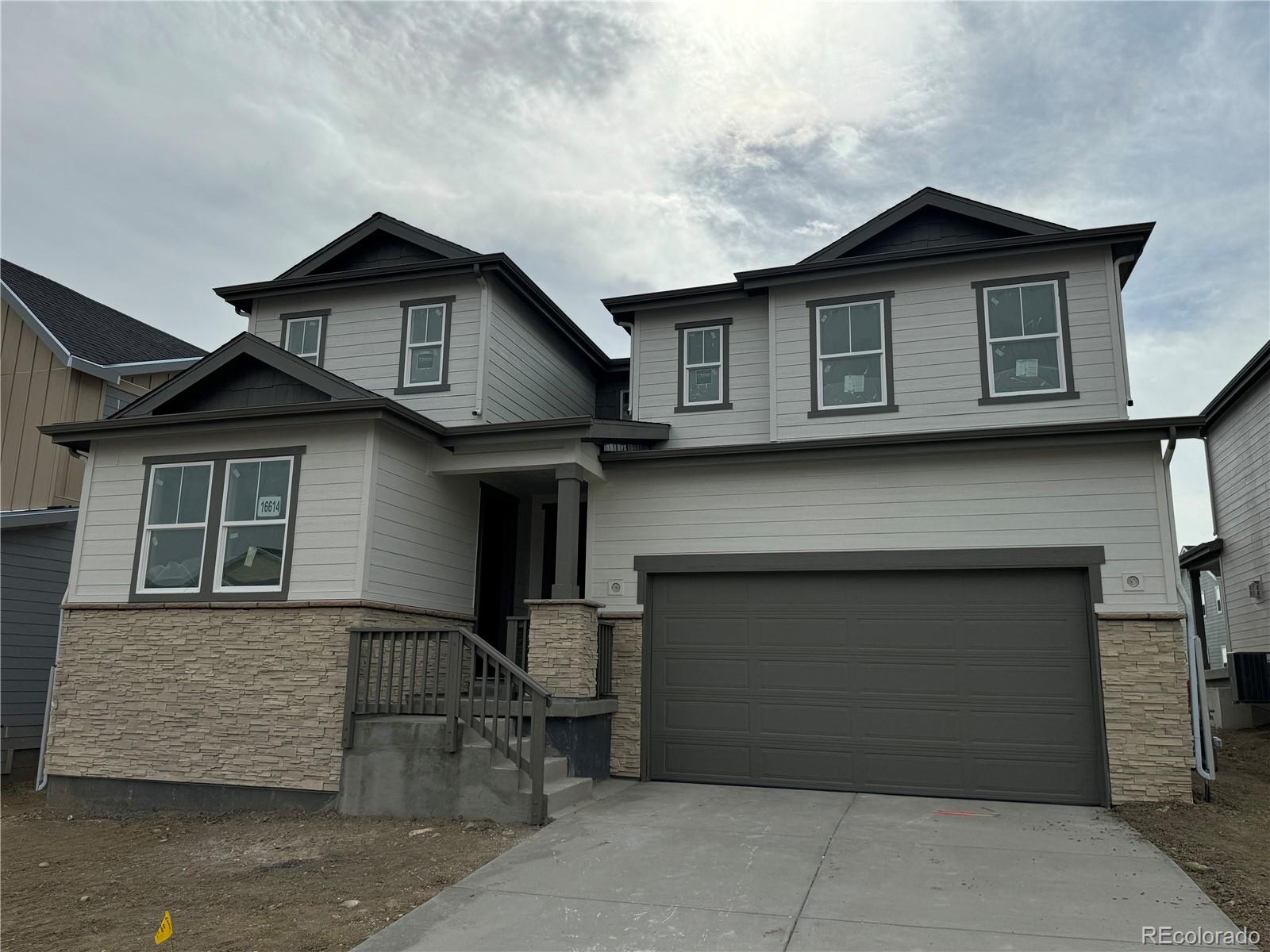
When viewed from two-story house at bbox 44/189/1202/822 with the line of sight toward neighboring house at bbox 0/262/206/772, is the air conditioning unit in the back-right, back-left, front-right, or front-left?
back-right

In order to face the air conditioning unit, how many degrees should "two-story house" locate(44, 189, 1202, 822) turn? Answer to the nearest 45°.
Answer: approximately 135° to its left

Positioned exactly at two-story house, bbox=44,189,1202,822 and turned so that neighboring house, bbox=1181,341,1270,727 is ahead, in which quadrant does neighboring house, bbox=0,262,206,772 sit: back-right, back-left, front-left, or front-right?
back-left

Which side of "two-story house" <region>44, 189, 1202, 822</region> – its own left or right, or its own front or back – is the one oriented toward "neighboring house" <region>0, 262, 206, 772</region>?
right

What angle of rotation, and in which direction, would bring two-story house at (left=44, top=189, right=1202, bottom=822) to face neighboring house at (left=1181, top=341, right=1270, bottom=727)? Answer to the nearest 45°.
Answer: approximately 135° to its left

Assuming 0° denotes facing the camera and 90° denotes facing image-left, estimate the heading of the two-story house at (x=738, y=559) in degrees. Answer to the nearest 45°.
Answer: approximately 0°
